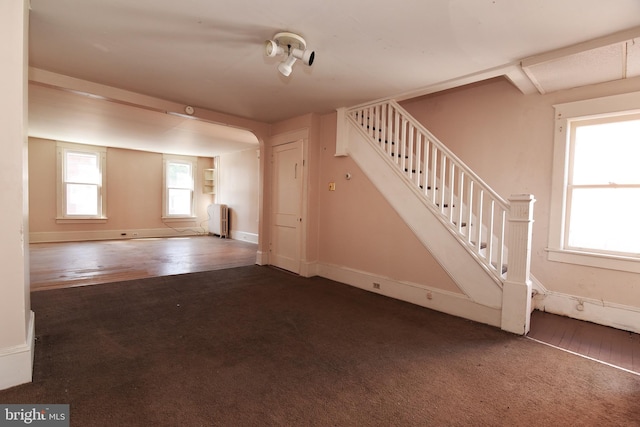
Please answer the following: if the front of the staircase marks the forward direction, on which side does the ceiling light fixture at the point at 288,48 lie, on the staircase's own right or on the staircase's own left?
on the staircase's own right

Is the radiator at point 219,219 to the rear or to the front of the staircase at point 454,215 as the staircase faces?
to the rear

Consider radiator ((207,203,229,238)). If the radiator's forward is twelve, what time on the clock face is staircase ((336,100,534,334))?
The staircase is roughly at 10 o'clock from the radiator.

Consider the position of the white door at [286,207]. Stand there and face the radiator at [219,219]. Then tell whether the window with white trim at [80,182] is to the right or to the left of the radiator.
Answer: left

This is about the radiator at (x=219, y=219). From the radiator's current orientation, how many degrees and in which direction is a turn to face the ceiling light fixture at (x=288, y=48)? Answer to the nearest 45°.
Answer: approximately 45° to its left

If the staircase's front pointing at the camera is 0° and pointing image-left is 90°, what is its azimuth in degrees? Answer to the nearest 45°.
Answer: approximately 315°

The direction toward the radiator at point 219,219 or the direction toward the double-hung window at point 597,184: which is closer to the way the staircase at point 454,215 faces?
the double-hung window

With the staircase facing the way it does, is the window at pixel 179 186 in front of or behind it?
behind
